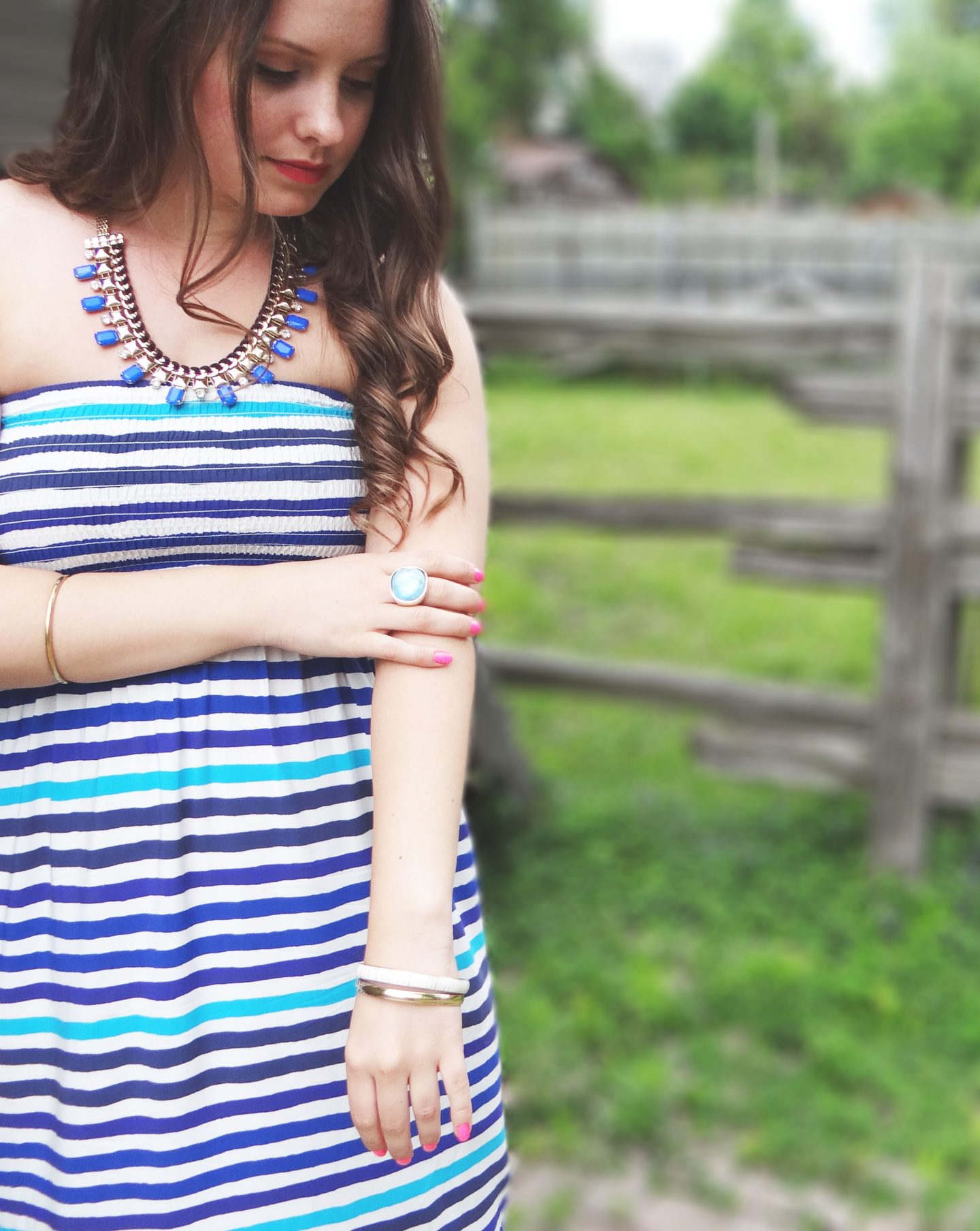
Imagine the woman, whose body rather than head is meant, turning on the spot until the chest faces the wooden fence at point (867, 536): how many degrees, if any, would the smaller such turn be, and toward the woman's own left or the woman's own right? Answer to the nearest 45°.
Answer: approximately 135° to the woman's own left

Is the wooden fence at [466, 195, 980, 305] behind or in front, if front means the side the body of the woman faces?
behind

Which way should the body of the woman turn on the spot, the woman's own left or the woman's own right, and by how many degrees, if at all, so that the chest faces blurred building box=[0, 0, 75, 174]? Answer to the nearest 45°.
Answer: approximately 180°

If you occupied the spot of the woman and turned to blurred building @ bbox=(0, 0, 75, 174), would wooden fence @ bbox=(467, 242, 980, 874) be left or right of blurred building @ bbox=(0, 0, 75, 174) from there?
right

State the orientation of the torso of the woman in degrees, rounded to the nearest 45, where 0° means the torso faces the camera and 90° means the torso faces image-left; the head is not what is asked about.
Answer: approximately 0°
